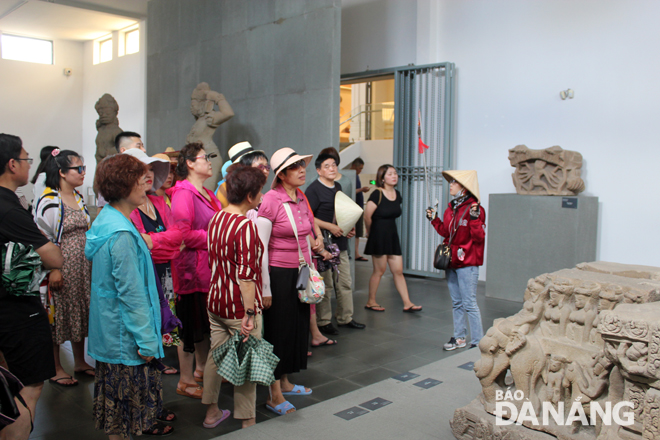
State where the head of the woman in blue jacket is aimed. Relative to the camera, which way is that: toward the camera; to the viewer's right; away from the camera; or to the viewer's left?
to the viewer's right

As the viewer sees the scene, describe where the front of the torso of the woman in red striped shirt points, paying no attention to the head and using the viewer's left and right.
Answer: facing away from the viewer and to the right of the viewer

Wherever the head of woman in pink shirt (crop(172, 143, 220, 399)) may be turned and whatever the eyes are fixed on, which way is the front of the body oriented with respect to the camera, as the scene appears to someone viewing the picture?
to the viewer's right

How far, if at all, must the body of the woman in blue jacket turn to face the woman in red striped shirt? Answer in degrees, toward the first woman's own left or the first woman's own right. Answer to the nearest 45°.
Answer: approximately 45° to the first woman's own left

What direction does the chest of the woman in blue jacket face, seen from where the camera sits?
to the viewer's right

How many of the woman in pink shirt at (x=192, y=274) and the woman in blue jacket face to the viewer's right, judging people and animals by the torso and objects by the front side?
2

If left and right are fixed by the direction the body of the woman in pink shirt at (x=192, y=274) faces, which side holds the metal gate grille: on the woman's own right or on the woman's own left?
on the woman's own left

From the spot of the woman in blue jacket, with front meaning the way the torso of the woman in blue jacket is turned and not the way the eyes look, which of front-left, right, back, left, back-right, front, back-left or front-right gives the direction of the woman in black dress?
front-left

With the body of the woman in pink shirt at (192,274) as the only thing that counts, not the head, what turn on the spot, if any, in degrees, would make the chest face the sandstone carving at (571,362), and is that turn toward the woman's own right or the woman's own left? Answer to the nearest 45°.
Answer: approximately 45° to the woman's own right

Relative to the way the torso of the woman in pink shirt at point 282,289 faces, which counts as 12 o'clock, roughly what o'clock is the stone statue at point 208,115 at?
The stone statue is roughly at 7 o'clock from the woman in pink shirt.

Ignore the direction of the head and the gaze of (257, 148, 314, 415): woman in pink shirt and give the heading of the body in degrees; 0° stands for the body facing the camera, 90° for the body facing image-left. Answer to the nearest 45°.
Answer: approximately 315°

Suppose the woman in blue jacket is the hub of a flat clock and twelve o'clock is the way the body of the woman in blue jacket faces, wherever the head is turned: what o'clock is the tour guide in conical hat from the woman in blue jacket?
The tour guide in conical hat is roughly at 11 o'clock from the woman in blue jacket.

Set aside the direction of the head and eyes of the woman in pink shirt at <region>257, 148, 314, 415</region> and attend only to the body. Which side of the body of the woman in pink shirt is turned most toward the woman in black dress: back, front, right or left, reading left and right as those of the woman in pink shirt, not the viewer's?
left

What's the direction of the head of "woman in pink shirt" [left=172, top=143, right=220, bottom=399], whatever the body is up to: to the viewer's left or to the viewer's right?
to the viewer's right

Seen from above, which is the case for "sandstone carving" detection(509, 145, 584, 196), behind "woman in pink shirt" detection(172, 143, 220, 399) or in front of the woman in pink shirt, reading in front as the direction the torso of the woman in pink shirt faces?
in front

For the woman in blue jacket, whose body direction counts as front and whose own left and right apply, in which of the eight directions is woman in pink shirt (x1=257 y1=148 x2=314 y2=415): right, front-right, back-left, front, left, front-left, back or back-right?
front-left
